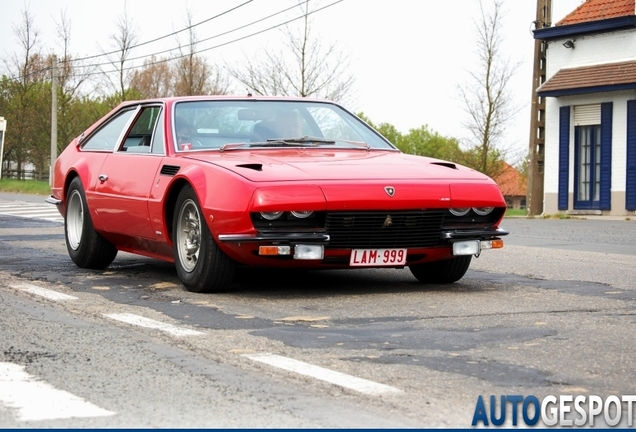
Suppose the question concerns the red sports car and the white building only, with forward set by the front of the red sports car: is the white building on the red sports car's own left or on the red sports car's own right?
on the red sports car's own left

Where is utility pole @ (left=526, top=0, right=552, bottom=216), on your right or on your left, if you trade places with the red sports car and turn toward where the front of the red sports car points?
on your left

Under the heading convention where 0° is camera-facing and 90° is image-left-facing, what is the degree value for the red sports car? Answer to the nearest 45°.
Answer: approximately 315°
